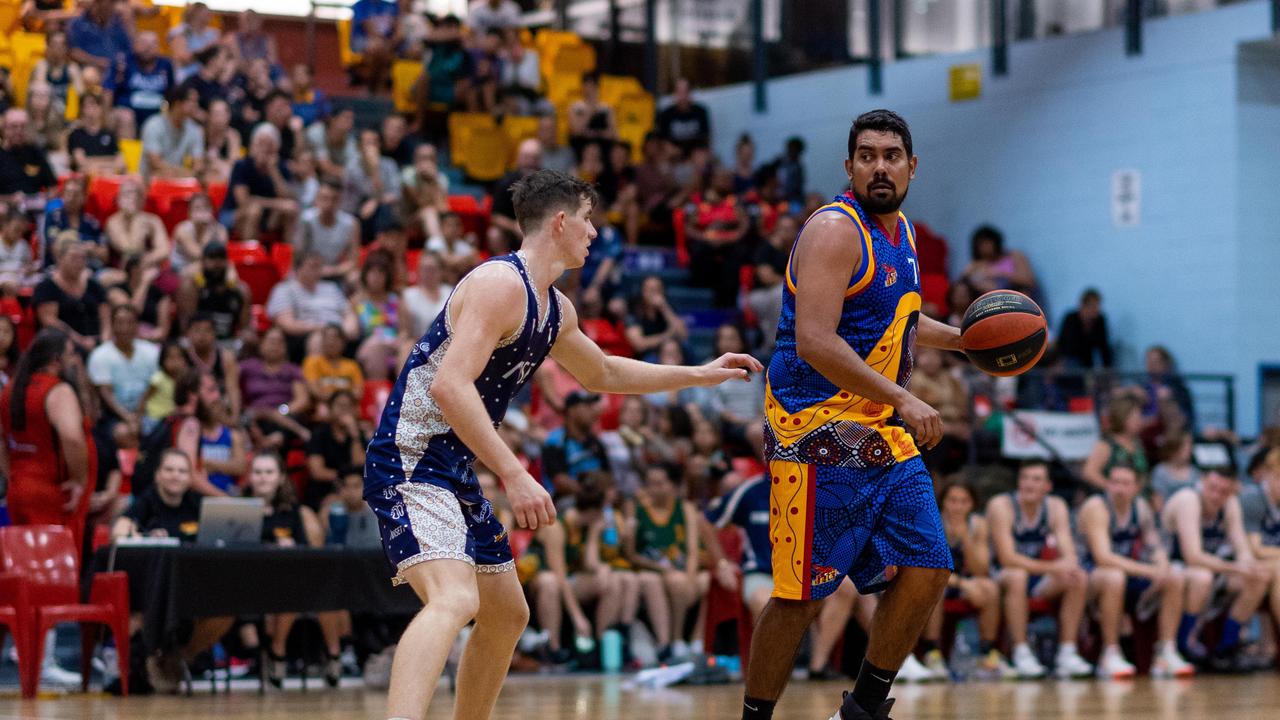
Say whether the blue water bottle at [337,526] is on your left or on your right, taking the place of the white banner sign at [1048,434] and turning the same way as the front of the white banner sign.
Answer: on your right

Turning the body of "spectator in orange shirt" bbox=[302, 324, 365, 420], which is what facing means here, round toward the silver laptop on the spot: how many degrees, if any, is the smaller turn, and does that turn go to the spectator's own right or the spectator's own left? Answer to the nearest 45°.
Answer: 0° — they already face it

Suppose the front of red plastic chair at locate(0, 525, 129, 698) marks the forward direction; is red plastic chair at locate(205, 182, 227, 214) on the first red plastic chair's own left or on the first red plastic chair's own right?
on the first red plastic chair's own left

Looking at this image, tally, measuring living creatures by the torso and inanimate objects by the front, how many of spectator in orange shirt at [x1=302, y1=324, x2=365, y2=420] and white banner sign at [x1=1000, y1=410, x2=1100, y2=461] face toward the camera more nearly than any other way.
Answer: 2

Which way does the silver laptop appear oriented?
away from the camera

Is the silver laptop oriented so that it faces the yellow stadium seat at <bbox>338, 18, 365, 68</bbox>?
yes

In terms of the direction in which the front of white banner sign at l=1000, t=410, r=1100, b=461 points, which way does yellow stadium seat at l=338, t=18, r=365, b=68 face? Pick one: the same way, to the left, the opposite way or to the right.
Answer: the same way

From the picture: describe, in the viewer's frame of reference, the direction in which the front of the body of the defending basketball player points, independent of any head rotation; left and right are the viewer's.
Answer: facing to the right of the viewer

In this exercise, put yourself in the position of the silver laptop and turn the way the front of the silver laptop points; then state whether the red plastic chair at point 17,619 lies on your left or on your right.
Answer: on your left
